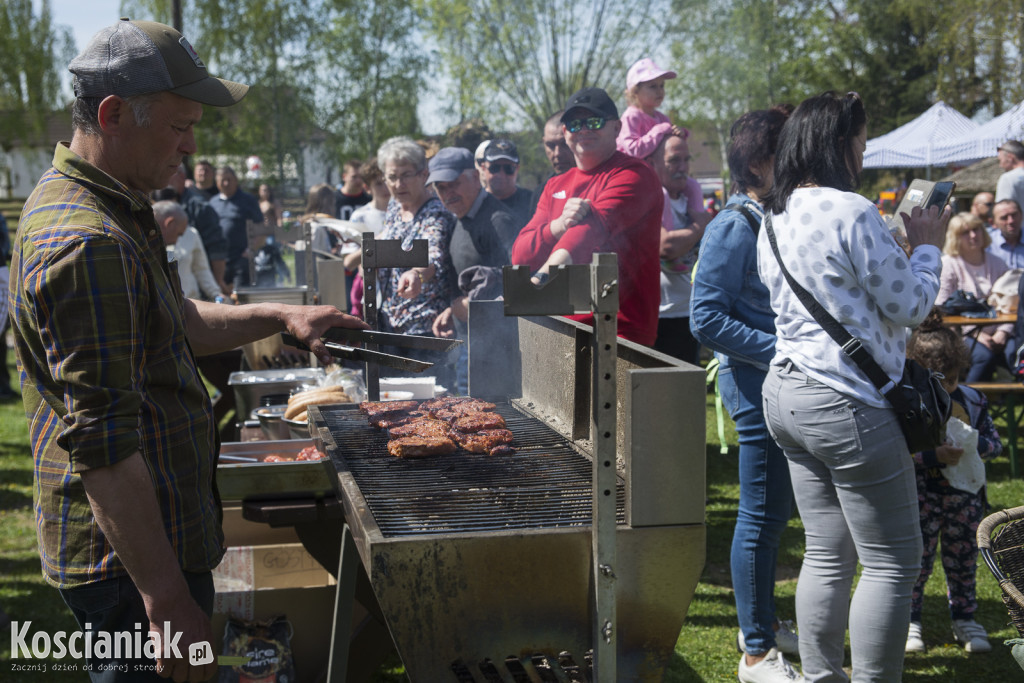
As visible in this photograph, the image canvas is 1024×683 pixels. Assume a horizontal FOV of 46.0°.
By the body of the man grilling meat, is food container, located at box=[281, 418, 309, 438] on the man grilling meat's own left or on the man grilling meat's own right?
on the man grilling meat's own left

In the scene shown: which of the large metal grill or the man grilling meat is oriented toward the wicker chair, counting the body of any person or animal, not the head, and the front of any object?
the man grilling meat

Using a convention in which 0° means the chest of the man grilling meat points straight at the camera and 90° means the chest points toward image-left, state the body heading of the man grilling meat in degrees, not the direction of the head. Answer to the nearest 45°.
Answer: approximately 270°

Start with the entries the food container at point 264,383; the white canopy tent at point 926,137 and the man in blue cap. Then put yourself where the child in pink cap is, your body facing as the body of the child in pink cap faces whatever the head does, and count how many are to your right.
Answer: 2

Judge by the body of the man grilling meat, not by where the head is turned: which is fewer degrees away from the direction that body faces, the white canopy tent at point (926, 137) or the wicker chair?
the wicker chair

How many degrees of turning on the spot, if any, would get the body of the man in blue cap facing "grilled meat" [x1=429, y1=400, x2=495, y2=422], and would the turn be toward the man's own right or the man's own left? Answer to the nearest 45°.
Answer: approximately 45° to the man's own left

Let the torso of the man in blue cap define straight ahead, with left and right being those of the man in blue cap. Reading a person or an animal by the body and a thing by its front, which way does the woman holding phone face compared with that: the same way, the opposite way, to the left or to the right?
the opposite way

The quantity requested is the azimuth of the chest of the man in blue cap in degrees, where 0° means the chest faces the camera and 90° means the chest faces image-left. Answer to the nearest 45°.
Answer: approximately 45°
